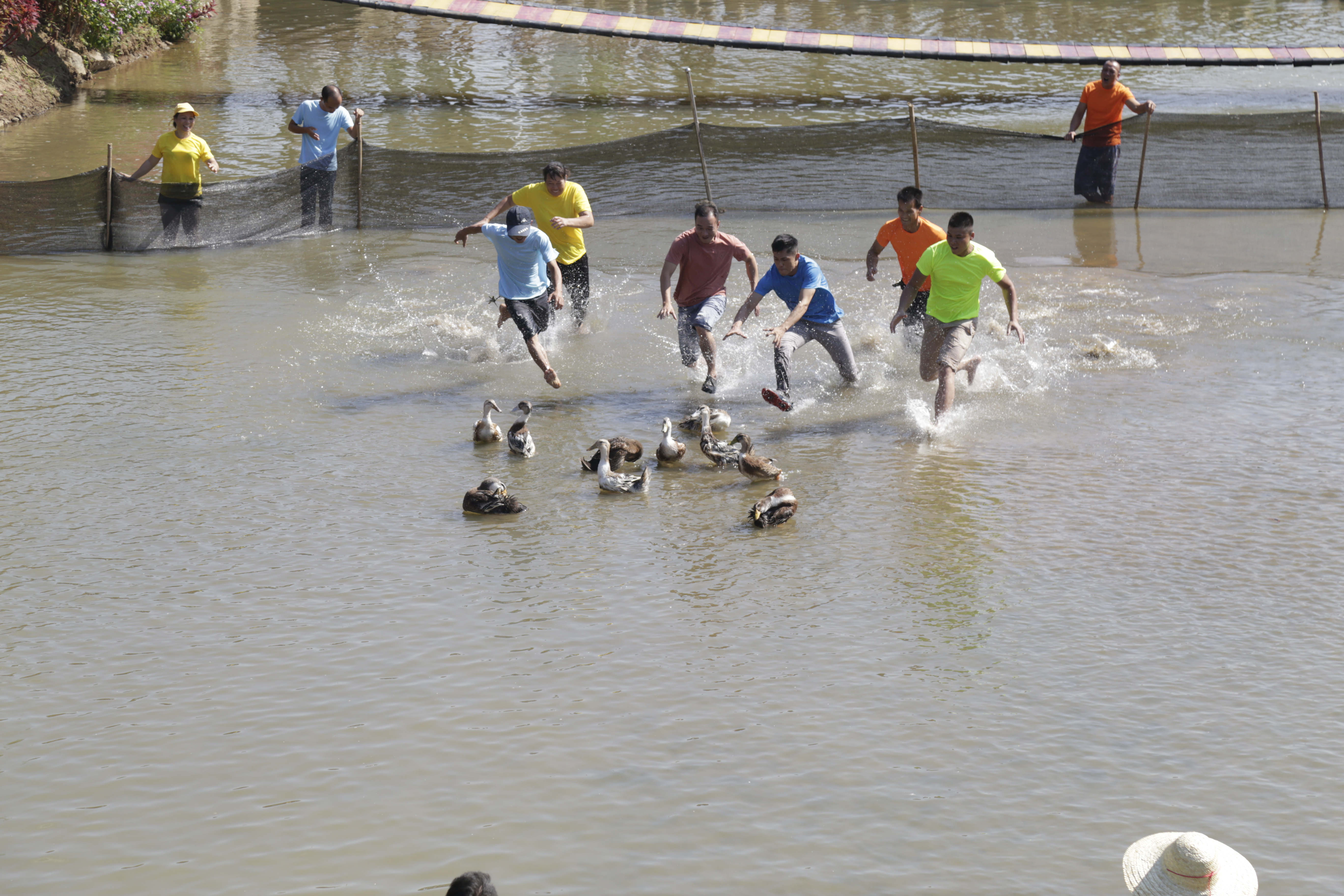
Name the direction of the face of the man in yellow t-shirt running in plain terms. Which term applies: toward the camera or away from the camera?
toward the camera

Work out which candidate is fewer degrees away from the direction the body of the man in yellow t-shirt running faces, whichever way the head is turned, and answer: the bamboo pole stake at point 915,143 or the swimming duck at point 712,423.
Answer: the swimming duck

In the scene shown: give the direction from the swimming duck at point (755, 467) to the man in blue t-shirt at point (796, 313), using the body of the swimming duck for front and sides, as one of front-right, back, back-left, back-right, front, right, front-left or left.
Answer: right

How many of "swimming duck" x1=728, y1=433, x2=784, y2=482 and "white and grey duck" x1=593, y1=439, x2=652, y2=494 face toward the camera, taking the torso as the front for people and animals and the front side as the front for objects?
0

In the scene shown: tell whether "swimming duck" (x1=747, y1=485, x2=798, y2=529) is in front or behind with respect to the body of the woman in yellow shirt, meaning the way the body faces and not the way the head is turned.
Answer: in front

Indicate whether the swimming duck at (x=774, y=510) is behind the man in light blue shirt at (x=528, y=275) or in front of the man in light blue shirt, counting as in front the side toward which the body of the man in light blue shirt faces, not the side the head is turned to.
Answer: in front

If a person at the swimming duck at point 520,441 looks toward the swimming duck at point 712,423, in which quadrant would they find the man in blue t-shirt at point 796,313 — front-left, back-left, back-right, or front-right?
front-left

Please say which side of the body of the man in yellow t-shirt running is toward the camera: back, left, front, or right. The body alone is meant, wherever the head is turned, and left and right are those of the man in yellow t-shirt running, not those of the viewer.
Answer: front

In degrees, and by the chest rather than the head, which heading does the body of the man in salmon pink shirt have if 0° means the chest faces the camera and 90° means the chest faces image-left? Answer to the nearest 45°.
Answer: approximately 0°

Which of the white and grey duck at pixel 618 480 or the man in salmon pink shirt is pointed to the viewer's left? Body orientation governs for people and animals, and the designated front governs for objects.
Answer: the white and grey duck

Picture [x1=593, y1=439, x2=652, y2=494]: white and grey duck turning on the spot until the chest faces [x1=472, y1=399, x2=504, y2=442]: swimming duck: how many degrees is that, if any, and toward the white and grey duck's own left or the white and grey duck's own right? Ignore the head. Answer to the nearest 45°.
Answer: approximately 45° to the white and grey duck's own right

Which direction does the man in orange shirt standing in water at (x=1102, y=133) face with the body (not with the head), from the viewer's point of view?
toward the camera

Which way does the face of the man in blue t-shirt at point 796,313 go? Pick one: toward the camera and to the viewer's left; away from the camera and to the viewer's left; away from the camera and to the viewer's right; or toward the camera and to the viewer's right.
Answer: toward the camera and to the viewer's left
